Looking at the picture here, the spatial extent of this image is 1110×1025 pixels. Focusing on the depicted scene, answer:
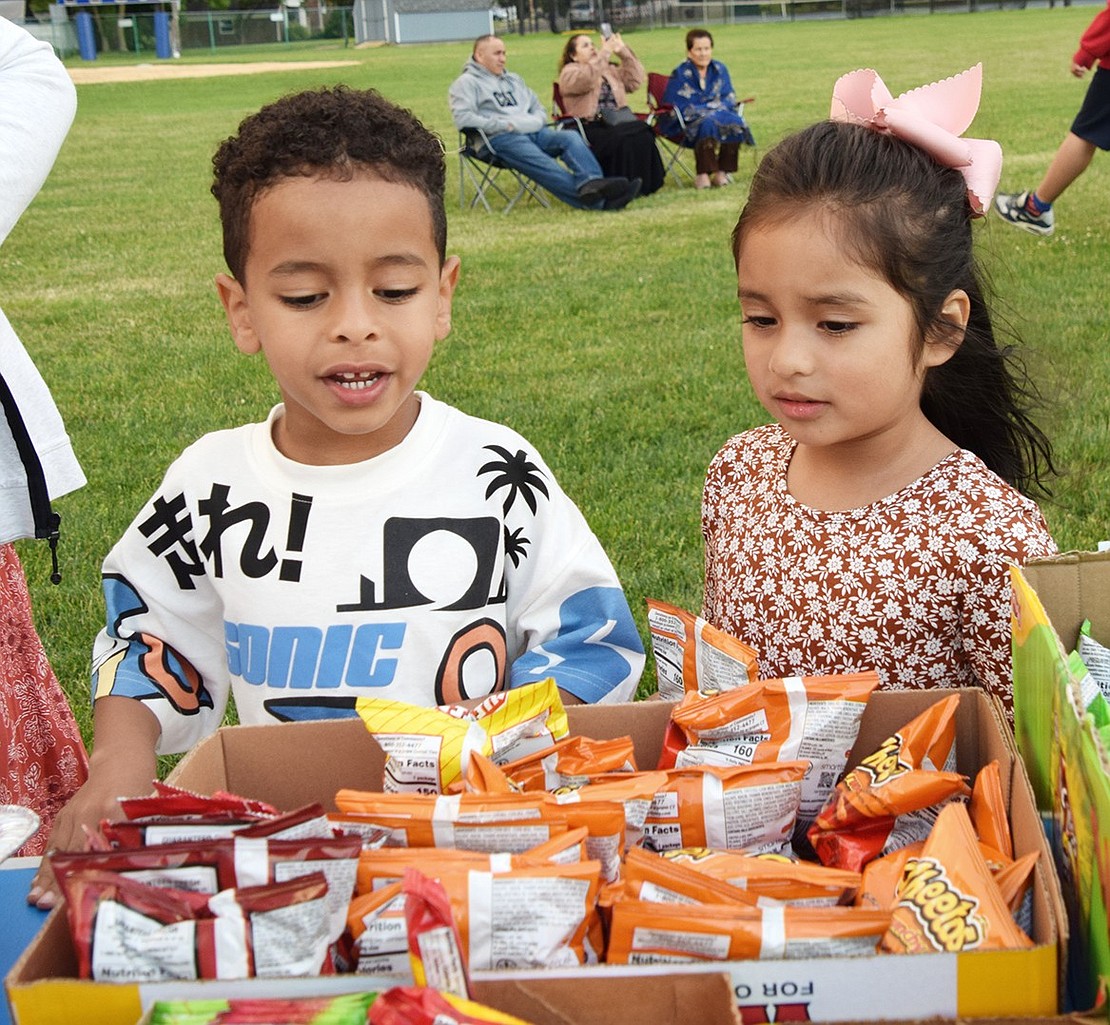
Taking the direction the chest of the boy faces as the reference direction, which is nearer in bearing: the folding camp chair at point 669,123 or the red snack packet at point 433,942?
the red snack packet

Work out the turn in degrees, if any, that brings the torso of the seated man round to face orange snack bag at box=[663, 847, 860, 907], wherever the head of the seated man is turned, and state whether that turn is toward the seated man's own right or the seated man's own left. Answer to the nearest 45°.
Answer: approximately 45° to the seated man's own right

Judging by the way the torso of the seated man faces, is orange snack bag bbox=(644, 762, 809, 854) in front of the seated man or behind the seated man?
in front
